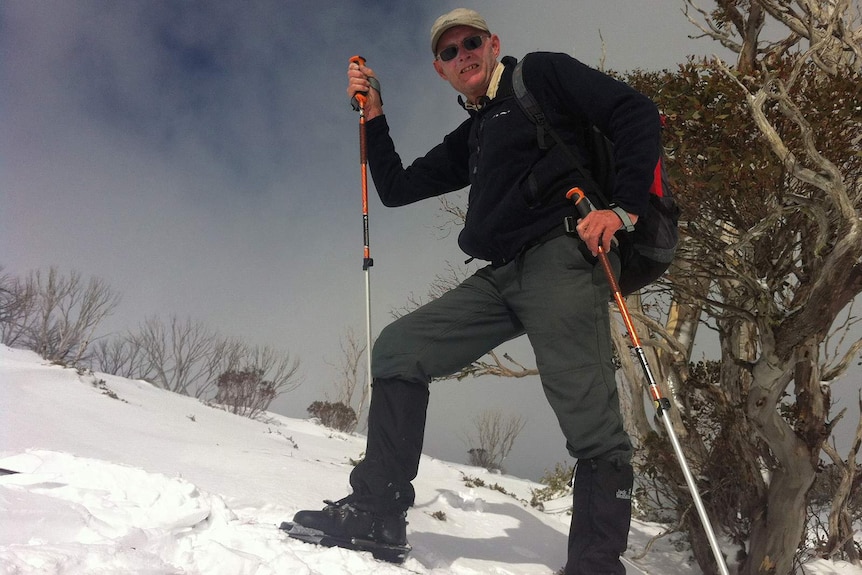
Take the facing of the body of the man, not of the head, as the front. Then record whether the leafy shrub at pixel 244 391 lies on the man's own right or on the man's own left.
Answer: on the man's own right

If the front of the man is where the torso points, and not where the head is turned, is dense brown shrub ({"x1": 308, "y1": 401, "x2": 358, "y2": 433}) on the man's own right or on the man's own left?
on the man's own right

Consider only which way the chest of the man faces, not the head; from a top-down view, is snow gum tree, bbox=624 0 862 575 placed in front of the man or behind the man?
behind

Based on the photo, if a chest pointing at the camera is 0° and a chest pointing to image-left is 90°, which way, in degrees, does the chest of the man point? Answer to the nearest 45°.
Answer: approximately 45°
